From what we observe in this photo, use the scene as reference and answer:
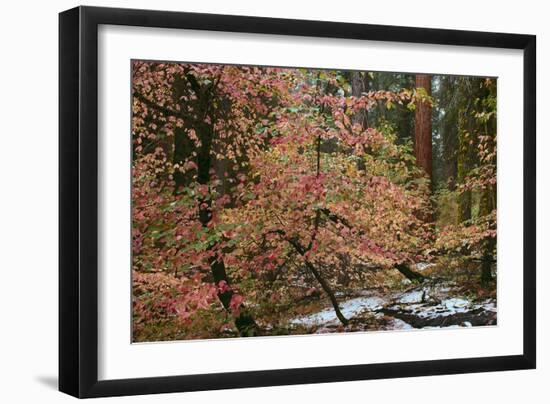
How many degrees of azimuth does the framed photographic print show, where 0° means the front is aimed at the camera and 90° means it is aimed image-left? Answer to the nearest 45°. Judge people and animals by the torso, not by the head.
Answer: approximately 315°
